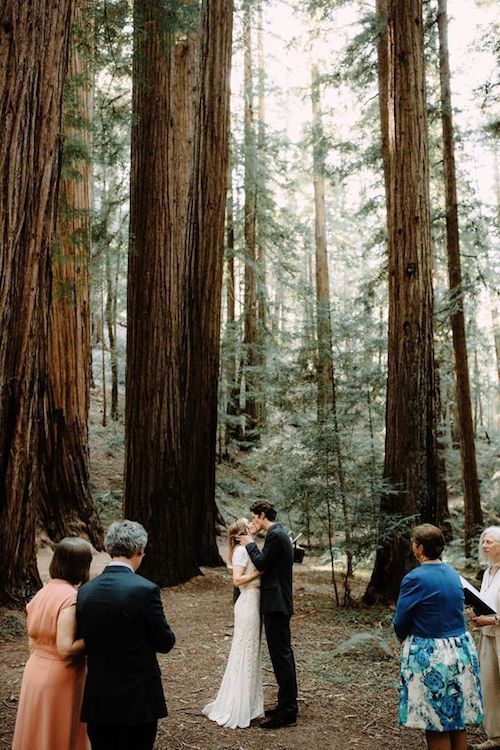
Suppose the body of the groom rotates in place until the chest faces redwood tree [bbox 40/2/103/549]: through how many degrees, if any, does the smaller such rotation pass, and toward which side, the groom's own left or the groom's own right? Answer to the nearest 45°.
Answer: approximately 45° to the groom's own right

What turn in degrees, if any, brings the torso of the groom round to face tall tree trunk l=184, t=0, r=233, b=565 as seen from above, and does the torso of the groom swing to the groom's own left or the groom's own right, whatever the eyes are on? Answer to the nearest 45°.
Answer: approximately 90° to the groom's own right

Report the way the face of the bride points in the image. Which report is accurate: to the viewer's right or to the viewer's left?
to the viewer's right

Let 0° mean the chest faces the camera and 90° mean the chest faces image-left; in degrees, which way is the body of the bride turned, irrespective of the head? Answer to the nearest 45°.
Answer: approximately 270°

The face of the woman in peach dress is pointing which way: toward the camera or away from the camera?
away from the camera

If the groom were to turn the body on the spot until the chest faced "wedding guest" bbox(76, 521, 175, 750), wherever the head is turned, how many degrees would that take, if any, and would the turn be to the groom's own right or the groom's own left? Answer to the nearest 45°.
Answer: approximately 90° to the groom's own left

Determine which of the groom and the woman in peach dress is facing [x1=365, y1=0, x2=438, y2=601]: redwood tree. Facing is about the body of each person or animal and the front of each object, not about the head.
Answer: the woman in peach dress

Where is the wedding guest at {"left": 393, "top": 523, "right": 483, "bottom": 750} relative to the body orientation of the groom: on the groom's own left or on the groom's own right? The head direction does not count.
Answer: on the groom's own left

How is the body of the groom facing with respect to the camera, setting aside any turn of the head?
to the viewer's left

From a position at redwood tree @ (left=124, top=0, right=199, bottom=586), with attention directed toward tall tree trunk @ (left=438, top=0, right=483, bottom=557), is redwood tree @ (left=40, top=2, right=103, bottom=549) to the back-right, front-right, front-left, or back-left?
back-left

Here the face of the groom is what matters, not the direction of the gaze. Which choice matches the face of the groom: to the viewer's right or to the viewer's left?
to the viewer's left
